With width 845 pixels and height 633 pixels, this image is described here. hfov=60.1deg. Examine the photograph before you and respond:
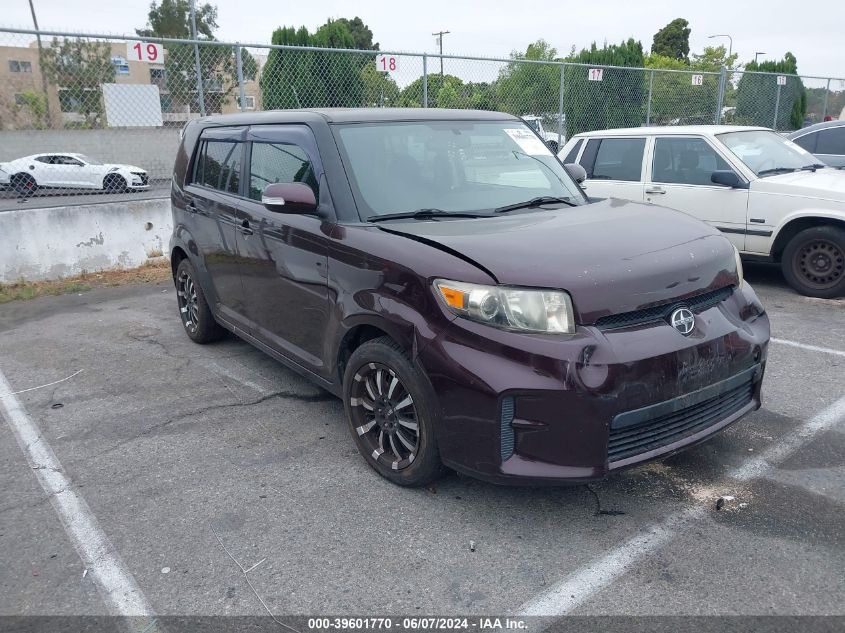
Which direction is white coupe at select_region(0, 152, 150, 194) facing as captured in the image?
to the viewer's right

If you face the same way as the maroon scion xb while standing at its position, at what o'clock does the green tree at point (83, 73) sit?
The green tree is roughly at 6 o'clock from the maroon scion xb.

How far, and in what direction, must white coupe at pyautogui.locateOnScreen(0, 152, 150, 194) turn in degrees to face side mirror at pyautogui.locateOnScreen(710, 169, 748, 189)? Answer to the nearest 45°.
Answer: approximately 45° to its right

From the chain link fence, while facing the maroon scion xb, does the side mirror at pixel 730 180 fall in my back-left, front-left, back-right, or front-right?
front-left

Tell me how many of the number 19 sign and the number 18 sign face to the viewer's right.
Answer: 0

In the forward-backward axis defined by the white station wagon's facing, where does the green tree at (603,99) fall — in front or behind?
behind

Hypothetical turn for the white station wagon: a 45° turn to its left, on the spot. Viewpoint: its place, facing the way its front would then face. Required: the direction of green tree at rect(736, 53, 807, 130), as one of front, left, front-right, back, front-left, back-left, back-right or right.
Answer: left

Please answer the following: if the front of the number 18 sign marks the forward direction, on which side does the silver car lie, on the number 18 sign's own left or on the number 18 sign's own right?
on the number 18 sign's own left

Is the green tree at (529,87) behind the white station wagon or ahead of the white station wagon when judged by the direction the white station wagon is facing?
behind

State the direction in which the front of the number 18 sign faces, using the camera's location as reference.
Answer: facing the viewer

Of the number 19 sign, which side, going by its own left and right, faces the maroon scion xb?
front
